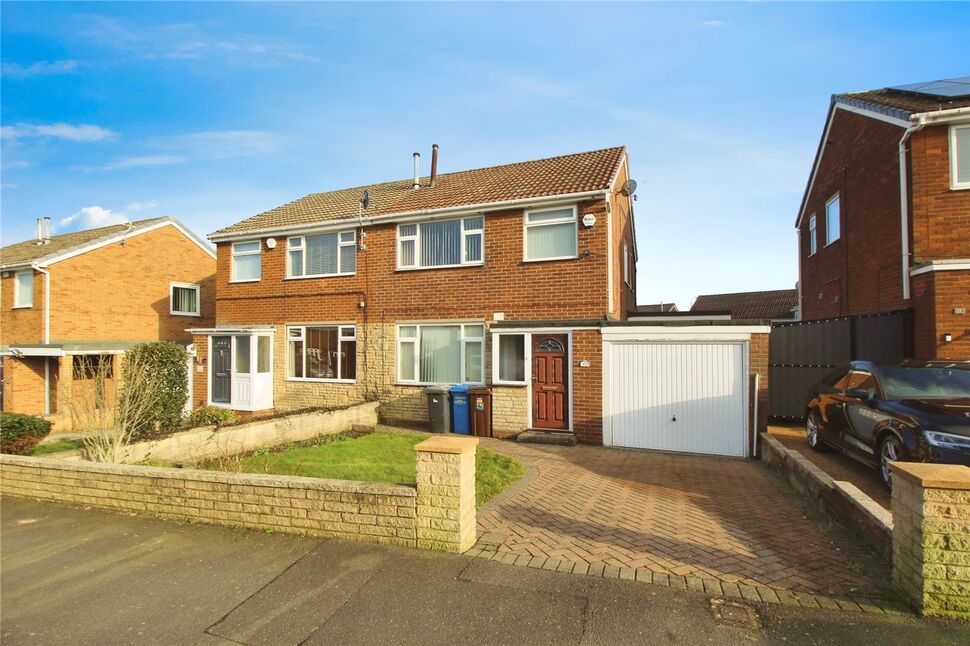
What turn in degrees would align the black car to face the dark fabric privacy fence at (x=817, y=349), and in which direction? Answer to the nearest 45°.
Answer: approximately 135° to its left

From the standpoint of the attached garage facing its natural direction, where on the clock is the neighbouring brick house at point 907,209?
The neighbouring brick house is roughly at 8 o'clock from the attached garage.

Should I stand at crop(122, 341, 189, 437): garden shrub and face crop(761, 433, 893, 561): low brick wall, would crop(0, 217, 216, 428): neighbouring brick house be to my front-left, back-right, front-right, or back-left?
back-left

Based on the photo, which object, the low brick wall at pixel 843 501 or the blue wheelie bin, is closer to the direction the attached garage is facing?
the low brick wall

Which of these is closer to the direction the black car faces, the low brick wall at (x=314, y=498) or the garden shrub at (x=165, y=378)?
the low brick wall

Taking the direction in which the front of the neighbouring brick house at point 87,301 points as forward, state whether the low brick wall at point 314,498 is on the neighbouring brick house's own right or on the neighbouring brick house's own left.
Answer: on the neighbouring brick house's own left

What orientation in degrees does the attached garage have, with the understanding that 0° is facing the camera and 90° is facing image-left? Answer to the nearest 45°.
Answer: approximately 0°

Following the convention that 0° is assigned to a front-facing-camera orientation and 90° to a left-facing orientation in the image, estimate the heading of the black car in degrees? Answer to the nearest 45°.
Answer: approximately 315°
